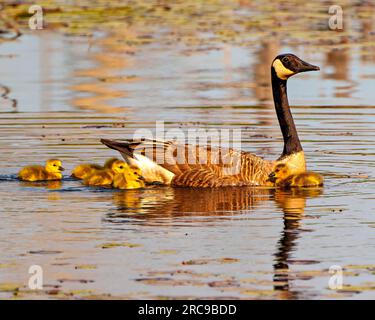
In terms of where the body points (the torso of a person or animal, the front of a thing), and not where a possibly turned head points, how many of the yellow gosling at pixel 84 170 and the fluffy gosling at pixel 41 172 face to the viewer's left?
0

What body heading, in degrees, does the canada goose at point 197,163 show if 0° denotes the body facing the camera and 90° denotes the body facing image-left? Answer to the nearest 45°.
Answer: approximately 270°

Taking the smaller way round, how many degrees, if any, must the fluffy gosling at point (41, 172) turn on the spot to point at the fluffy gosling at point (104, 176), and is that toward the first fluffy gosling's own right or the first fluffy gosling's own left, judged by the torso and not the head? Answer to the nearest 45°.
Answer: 0° — it already faces it

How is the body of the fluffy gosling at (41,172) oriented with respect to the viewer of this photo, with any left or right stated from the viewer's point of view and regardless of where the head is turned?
facing to the right of the viewer

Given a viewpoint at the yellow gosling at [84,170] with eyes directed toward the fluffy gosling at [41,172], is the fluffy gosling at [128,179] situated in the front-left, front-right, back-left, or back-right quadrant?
back-left

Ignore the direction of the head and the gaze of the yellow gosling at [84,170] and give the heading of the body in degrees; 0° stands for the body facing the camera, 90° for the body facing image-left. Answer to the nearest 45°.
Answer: approximately 270°

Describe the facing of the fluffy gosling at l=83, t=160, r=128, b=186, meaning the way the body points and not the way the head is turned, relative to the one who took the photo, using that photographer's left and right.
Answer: facing to the right of the viewer

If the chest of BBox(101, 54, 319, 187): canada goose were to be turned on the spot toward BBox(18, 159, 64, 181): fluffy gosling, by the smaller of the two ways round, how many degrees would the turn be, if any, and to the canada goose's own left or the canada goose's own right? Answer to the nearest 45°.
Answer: approximately 180°
